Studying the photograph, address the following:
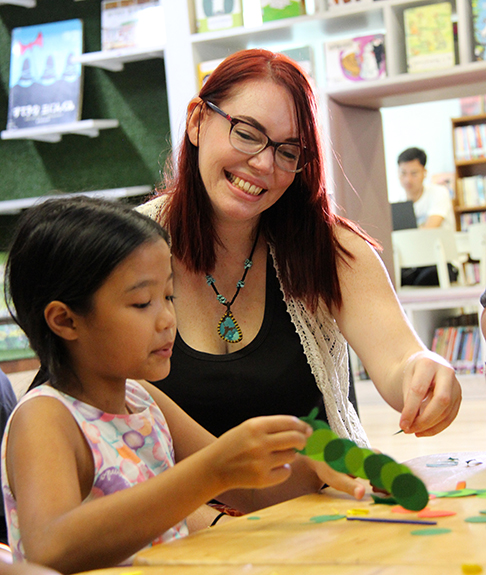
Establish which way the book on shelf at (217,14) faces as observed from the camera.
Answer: facing the viewer

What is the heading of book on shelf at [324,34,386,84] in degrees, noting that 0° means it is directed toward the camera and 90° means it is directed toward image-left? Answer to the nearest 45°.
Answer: approximately 0°

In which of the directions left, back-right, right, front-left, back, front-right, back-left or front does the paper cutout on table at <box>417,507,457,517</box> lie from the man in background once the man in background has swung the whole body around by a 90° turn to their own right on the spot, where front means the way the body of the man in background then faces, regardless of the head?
back-left

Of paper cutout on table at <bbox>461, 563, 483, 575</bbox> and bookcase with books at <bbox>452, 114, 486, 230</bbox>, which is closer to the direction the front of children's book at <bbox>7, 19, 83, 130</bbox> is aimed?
the paper cutout on table

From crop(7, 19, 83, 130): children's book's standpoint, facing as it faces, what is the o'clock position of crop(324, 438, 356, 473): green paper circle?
The green paper circle is roughly at 12 o'clock from the children's book.

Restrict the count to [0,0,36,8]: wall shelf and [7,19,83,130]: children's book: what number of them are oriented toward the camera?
2

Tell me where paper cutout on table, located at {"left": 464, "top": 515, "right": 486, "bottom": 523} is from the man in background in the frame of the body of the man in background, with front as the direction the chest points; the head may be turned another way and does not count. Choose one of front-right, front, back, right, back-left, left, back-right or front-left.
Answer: front-left

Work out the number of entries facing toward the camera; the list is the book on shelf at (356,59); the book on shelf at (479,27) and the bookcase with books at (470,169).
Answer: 3
